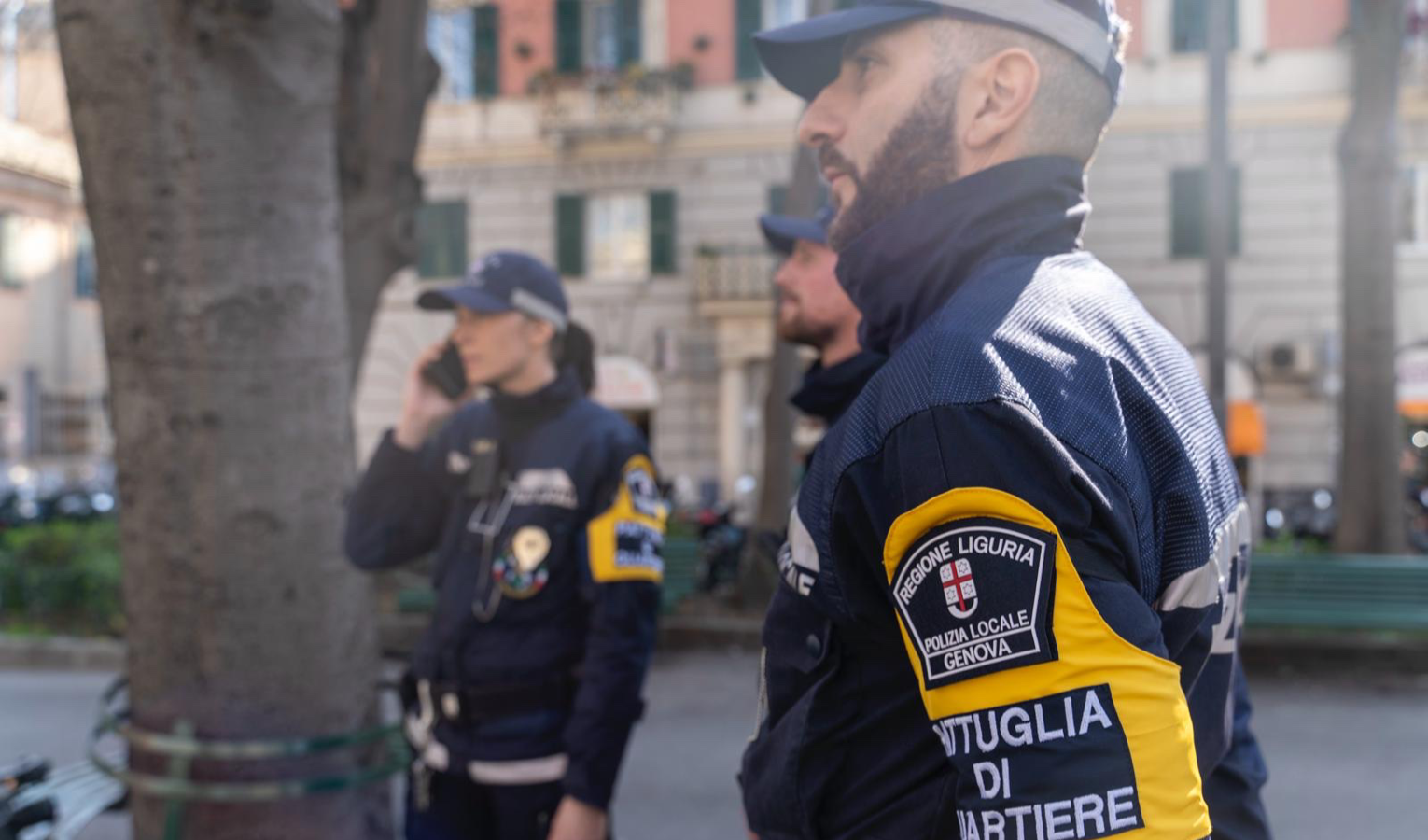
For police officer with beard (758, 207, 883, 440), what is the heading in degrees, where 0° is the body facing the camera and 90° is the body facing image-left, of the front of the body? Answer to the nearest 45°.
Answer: approximately 90°

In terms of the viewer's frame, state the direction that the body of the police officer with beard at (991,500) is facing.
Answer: to the viewer's left

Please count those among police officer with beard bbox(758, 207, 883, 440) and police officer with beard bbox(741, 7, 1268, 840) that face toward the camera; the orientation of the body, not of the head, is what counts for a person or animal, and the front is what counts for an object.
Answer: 0

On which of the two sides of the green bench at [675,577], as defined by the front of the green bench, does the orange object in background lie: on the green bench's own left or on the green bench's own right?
on the green bench's own left

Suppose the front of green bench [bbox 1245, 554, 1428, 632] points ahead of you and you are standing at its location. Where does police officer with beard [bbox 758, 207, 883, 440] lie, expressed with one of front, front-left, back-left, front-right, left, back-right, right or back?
front

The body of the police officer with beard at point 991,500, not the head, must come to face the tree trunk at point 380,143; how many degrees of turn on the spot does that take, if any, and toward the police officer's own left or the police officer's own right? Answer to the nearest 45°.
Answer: approximately 45° to the police officer's own right

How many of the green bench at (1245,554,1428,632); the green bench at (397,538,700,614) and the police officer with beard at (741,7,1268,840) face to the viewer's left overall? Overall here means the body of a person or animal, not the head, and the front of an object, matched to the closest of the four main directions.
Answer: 1

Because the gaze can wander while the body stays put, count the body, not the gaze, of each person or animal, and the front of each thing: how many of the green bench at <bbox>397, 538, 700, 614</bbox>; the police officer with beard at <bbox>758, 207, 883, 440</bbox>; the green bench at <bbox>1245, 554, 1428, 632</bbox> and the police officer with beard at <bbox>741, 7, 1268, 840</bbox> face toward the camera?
2

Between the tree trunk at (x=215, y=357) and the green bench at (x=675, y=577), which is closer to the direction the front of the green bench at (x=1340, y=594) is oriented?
the tree trunk

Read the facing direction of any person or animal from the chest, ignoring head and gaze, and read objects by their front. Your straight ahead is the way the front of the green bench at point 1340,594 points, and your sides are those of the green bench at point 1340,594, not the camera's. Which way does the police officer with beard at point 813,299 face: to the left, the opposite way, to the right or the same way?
to the right

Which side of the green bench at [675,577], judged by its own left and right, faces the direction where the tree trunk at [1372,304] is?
left

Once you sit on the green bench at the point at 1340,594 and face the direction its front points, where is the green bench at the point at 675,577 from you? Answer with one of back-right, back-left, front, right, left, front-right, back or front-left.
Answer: right

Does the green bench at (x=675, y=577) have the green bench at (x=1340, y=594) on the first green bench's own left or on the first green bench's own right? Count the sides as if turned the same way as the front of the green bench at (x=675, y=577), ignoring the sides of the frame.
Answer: on the first green bench's own left

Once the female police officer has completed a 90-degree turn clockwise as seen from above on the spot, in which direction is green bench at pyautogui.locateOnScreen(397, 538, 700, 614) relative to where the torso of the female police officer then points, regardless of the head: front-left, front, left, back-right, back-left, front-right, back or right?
front-right

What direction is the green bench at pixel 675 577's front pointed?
toward the camera
